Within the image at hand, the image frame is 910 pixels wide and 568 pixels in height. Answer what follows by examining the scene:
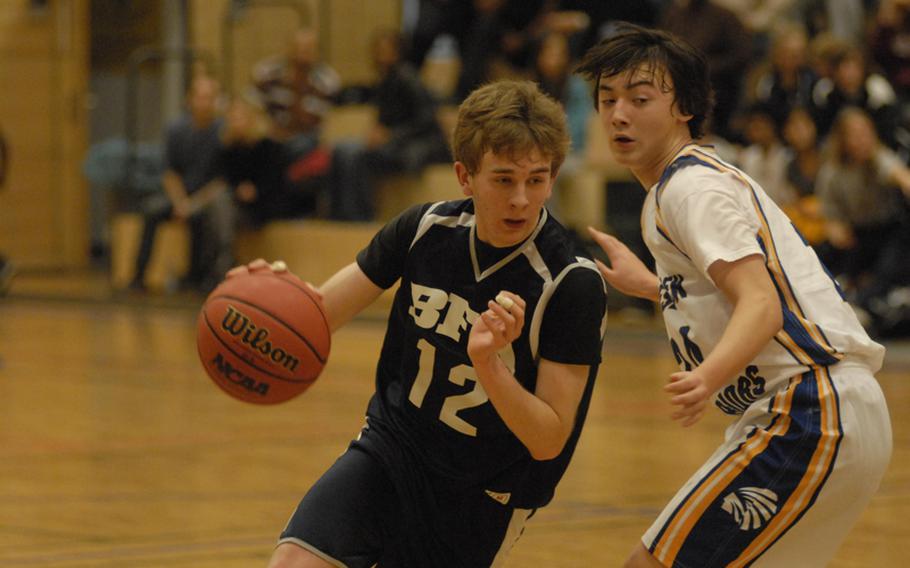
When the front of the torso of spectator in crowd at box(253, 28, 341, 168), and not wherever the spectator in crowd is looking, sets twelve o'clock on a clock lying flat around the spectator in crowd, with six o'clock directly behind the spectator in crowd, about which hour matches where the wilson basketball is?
The wilson basketball is roughly at 12 o'clock from the spectator in crowd.

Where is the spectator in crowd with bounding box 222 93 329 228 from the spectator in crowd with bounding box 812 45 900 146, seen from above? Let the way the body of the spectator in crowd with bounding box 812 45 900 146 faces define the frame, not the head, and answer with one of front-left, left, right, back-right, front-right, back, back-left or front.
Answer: right

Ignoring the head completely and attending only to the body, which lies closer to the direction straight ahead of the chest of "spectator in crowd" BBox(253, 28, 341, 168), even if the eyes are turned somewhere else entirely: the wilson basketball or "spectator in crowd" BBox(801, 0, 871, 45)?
the wilson basketball

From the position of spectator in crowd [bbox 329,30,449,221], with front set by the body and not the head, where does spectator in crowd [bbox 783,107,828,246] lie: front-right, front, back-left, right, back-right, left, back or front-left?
back-left

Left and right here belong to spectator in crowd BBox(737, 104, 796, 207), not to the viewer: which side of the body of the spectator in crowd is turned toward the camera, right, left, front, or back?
front

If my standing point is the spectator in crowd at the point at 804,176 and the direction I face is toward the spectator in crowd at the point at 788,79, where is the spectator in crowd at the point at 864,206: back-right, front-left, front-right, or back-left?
back-right

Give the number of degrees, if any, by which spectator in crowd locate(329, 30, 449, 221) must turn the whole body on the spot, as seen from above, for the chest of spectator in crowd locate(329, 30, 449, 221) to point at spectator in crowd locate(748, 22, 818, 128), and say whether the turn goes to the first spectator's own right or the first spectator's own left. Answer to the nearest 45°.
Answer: approximately 135° to the first spectator's own left

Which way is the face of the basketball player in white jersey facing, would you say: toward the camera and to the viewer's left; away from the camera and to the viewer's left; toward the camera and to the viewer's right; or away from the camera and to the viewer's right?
toward the camera and to the viewer's left

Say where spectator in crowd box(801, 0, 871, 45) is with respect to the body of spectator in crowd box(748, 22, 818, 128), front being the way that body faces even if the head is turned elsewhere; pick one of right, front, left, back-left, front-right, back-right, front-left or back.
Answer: back

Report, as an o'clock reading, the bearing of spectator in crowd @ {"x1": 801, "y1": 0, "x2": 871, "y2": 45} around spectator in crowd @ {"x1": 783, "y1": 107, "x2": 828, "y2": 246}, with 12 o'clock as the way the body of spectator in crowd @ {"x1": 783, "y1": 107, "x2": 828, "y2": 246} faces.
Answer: spectator in crowd @ {"x1": 801, "y1": 0, "x2": 871, "y2": 45} is roughly at 6 o'clock from spectator in crowd @ {"x1": 783, "y1": 107, "x2": 828, "y2": 246}.

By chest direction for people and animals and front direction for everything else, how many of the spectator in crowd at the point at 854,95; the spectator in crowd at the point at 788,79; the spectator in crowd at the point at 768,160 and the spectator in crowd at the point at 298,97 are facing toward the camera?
4

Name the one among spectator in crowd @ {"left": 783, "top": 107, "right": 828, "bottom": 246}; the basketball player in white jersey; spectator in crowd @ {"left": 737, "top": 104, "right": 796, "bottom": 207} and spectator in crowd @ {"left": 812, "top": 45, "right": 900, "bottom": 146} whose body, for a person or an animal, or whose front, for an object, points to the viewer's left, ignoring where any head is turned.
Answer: the basketball player in white jersey

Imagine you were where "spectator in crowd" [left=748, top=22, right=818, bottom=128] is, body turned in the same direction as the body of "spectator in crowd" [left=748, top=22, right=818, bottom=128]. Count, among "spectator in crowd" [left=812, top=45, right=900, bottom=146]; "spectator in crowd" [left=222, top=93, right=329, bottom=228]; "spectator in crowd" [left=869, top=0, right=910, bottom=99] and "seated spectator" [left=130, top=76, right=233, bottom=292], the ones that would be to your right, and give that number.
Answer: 2

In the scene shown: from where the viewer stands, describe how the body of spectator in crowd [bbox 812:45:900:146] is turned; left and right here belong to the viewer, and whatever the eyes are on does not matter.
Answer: facing the viewer
